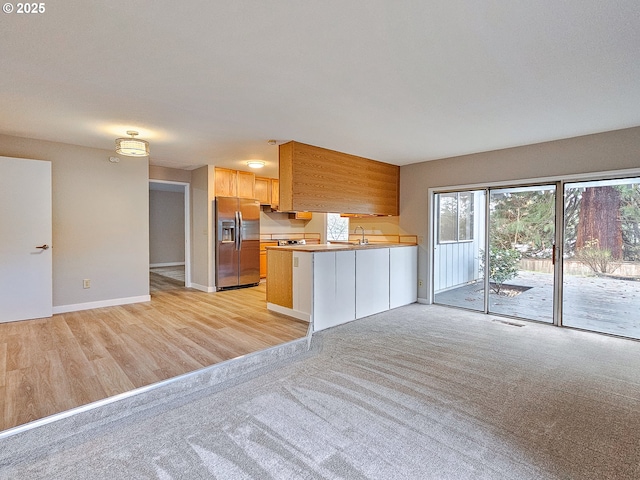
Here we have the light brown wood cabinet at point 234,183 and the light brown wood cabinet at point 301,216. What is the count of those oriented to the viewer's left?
0

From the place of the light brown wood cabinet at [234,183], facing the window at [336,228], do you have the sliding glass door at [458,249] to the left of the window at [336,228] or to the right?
right

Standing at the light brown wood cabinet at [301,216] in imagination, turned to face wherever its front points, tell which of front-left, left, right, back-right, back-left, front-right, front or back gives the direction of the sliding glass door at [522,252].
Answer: front

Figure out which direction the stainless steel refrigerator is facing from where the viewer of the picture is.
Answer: facing the viewer and to the right of the viewer

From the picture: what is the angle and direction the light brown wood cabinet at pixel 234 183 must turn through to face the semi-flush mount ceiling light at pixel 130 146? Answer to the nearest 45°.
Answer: approximately 90° to its right

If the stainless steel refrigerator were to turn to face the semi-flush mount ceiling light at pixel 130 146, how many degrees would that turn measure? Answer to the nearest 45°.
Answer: approximately 90° to its right

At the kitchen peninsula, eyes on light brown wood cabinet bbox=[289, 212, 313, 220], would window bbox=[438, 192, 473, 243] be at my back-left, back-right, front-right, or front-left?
front-right

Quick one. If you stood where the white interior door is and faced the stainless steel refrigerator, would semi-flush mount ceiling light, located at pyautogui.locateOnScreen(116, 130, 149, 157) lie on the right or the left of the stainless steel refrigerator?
right

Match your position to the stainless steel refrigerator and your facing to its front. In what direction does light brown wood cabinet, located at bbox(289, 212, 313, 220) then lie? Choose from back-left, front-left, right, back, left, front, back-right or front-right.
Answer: left

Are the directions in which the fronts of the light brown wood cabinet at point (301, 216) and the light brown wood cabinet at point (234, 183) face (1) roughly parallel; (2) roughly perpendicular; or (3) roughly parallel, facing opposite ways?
roughly parallel
